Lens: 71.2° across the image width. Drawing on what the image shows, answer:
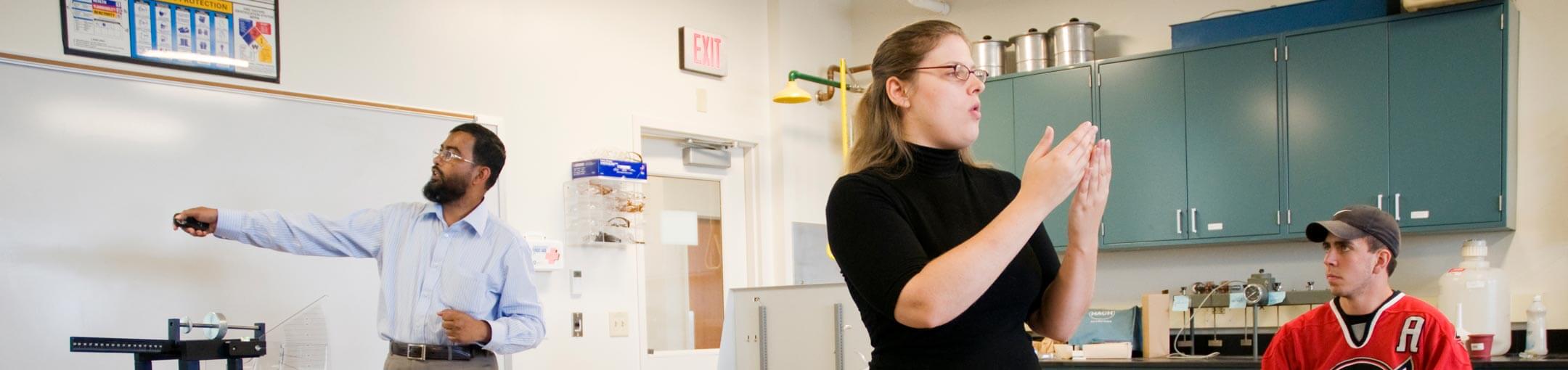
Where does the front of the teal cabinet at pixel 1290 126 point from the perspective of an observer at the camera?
facing the viewer and to the left of the viewer

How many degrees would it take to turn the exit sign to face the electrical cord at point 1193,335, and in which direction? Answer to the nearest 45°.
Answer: approximately 45° to its left

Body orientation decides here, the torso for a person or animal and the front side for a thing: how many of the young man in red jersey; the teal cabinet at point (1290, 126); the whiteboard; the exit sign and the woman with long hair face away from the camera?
0

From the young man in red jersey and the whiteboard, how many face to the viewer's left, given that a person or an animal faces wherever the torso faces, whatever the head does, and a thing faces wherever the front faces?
0

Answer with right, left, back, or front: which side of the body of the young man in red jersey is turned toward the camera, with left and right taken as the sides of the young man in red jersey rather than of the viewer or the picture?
front

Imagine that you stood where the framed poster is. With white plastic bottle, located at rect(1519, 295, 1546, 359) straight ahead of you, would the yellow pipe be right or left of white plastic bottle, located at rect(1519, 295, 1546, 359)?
left

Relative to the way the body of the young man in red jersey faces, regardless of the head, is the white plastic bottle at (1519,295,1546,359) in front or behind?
behind

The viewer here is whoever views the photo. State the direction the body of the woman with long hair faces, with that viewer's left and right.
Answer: facing the viewer and to the right of the viewer

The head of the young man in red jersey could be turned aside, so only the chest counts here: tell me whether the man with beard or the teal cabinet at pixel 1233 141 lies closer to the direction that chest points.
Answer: the man with beard

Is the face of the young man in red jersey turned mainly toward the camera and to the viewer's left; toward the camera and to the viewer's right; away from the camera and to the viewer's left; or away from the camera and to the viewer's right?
toward the camera and to the viewer's left

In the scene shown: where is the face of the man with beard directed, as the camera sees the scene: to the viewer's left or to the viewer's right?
to the viewer's left

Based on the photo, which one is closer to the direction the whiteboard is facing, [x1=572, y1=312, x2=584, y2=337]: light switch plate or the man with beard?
the man with beard

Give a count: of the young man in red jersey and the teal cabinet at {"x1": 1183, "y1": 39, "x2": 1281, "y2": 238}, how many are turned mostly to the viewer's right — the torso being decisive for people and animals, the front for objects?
0
